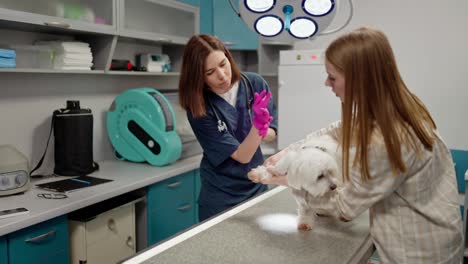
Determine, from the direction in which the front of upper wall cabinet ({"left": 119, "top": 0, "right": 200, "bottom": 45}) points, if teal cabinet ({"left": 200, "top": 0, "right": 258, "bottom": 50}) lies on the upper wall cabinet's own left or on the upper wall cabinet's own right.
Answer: on the upper wall cabinet's own left

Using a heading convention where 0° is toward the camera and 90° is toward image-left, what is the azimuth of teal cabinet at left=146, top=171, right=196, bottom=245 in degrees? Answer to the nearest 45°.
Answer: approximately 315°

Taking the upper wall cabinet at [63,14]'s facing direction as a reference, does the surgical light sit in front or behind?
in front

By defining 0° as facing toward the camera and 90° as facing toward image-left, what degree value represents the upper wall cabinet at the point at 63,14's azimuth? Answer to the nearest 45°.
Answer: approximately 315°

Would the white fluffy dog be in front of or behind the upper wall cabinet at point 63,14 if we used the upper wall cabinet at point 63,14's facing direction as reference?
in front

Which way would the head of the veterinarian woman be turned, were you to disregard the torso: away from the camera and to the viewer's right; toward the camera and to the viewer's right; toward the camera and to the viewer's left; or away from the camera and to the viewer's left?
toward the camera and to the viewer's right

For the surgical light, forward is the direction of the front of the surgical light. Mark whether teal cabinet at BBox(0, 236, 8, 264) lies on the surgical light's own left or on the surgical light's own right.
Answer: on the surgical light's own right

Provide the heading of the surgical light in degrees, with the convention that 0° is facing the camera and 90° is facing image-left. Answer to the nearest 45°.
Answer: approximately 0°

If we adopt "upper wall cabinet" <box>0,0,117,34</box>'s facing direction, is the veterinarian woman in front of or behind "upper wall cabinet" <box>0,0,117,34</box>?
in front

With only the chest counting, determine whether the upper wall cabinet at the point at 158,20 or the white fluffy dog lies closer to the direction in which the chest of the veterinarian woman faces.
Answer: the white fluffy dog
